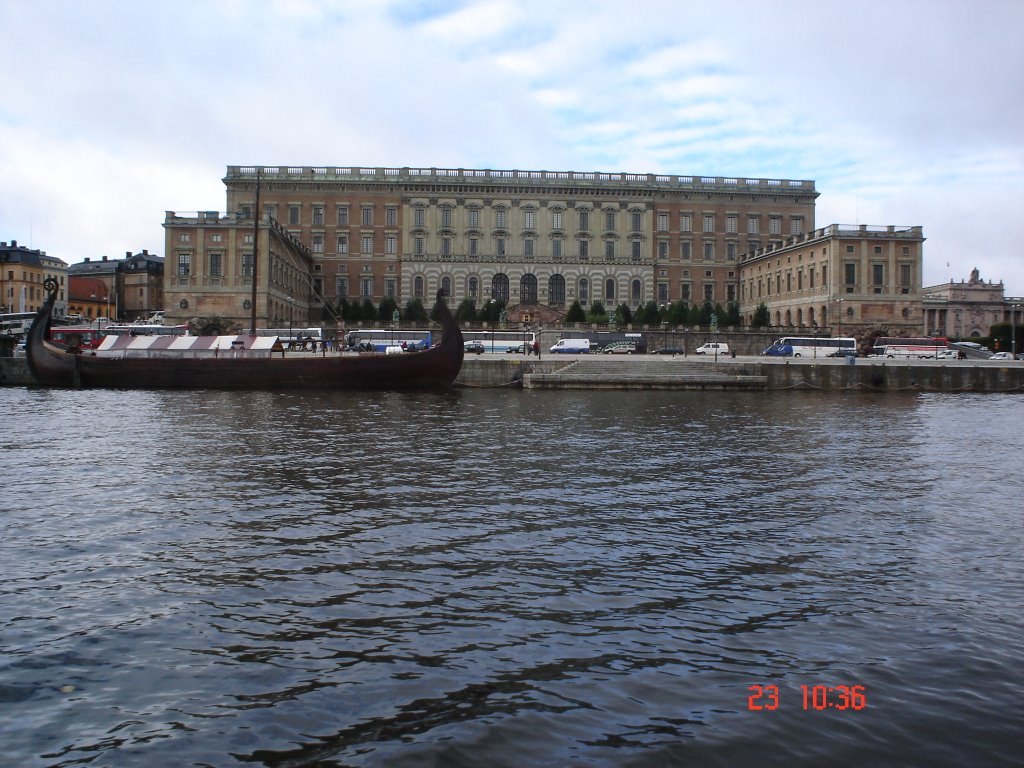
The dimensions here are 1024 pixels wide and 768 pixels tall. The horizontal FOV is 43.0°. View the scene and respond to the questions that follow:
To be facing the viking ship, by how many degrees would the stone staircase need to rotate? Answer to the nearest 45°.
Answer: approximately 90° to its right

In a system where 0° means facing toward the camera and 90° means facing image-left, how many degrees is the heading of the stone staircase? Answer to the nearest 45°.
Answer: approximately 0°
